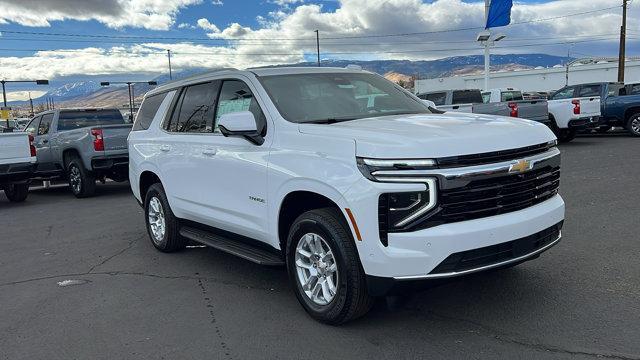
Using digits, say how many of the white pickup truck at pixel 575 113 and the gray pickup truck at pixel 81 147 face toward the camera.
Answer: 0

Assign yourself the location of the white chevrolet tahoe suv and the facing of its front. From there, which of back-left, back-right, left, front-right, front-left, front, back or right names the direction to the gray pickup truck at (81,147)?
back

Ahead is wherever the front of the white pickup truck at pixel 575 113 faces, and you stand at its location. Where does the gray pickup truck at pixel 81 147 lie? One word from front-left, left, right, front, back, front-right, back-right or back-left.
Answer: left

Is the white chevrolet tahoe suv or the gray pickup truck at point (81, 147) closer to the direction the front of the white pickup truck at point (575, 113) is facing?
the gray pickup truck

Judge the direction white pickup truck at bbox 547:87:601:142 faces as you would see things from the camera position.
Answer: facing away from the viewer and to the left of the viewer

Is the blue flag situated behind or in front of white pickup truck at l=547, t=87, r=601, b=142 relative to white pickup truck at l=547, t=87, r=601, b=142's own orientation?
in front

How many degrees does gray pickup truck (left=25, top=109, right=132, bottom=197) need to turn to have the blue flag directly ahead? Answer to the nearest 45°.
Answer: approximately 135° to its right

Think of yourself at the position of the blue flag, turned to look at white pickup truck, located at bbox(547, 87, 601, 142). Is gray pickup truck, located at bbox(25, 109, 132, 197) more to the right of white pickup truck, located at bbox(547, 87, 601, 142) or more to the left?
right

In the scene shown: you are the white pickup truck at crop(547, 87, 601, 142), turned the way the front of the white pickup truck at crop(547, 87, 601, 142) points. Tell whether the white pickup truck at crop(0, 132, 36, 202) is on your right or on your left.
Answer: on your left

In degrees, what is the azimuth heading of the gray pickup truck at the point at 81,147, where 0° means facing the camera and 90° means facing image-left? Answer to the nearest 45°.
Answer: approximately 135°

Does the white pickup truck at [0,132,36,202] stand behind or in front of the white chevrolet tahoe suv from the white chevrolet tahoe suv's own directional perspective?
behind

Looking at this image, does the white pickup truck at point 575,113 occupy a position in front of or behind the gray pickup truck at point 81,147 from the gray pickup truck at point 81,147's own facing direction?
behind

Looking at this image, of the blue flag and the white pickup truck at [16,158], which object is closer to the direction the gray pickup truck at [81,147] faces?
the white pickup truck

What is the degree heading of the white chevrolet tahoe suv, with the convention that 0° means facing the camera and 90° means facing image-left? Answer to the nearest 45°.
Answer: approximately 315°

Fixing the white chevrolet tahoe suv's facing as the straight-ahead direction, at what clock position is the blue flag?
The blue flag is roughly at 8 o'clock from the white chevrolet tahoe suv.

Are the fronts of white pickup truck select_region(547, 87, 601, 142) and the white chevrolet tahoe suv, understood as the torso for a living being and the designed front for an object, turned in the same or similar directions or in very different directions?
very different directions
